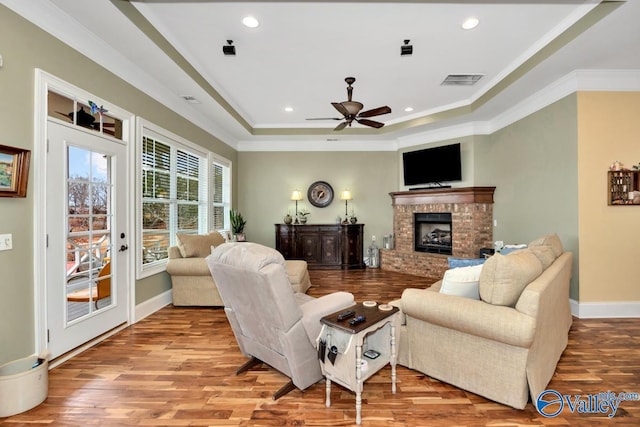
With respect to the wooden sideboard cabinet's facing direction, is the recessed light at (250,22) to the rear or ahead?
ahead

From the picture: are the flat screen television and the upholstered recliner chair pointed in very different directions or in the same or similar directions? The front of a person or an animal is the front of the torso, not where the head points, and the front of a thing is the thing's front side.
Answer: very different directions

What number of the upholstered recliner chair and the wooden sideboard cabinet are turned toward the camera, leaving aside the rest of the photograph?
1

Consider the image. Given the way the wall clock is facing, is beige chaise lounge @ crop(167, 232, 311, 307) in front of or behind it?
in front

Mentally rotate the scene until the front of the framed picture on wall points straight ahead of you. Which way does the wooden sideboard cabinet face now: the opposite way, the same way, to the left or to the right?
to the right

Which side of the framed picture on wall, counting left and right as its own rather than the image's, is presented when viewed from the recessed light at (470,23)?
front

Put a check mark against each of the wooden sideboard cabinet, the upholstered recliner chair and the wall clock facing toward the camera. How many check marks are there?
2

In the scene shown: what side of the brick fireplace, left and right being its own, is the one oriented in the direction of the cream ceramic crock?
front

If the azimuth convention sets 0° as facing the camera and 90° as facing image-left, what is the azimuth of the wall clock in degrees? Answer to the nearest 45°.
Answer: approximately 0°

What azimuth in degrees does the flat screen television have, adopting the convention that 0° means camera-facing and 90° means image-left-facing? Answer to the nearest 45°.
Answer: approximately 45°
